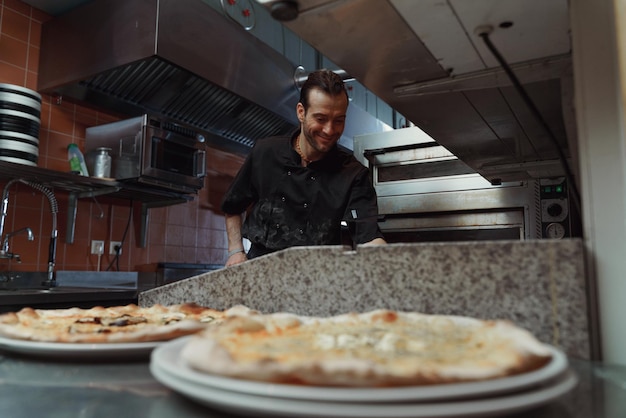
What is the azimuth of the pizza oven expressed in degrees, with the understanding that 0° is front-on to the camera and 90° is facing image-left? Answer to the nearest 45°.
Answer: approximately 0°

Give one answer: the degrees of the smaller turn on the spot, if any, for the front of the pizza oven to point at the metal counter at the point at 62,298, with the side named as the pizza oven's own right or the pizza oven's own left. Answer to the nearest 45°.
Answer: approximately 45° to the pizza oven's own right

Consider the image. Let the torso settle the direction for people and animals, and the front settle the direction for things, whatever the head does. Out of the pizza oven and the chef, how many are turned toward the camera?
2

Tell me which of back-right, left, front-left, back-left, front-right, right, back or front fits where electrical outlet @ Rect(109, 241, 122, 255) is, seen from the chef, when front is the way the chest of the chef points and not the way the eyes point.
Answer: back-right

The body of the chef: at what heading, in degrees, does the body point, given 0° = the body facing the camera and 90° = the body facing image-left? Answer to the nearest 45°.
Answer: approximately 0°

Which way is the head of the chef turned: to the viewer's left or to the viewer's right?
to the viewer's right

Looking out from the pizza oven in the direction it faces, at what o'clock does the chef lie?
The chef is roughly at 1 o'clock from the pizza oven.

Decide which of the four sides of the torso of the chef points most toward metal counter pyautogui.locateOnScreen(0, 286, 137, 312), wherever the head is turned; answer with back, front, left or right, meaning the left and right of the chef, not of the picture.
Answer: right

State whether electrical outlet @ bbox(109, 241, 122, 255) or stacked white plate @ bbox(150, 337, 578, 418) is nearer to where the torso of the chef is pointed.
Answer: the stacked white plate
